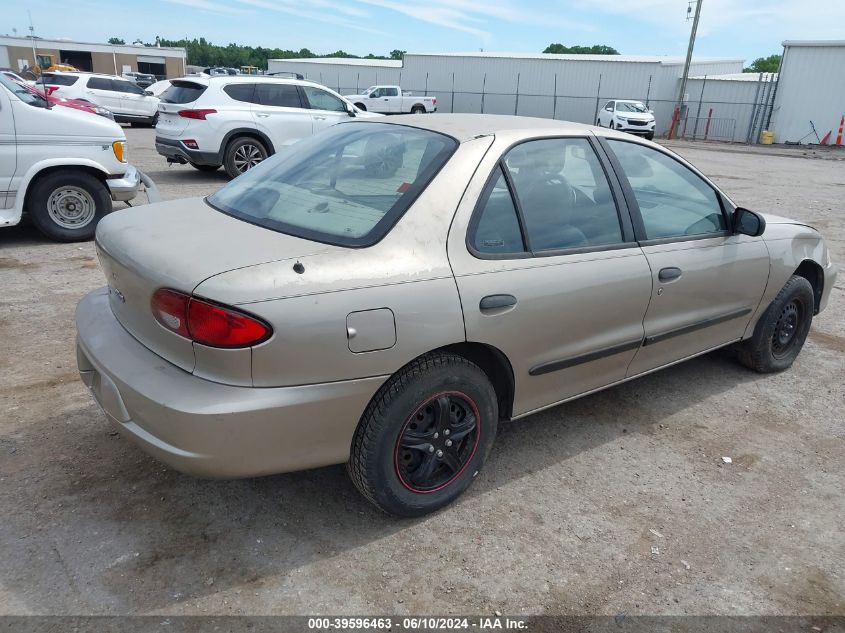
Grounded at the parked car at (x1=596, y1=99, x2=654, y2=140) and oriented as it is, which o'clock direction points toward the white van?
The white van is roughly at 2 o'clock from the parked car.

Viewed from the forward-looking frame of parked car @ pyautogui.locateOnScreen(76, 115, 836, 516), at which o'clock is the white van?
The white van is roughly at 9 o'clock from the parked car.

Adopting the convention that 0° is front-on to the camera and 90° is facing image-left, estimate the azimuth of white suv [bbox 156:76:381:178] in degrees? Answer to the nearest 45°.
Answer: approximately 225°

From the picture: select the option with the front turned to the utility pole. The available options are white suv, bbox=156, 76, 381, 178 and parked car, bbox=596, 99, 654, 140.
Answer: the white suv

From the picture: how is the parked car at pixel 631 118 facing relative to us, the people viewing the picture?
facing the viewer and to the right of the viewer

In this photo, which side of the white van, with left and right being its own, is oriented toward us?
right

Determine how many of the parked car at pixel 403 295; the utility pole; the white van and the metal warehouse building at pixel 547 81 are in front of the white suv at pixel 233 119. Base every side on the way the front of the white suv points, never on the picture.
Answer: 2

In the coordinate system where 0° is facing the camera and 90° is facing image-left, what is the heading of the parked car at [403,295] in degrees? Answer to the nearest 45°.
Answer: approximately 225°

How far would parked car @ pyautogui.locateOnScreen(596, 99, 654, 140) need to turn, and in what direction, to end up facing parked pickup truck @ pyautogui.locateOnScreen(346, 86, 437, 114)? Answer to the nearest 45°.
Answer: approximately 135° to its right

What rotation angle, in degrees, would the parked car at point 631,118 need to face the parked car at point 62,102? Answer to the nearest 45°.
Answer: approximately 45° to its right

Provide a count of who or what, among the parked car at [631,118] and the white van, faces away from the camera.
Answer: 0

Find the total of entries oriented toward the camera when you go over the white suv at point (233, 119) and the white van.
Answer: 0

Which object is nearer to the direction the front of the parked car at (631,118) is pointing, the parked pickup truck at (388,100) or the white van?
the white van
